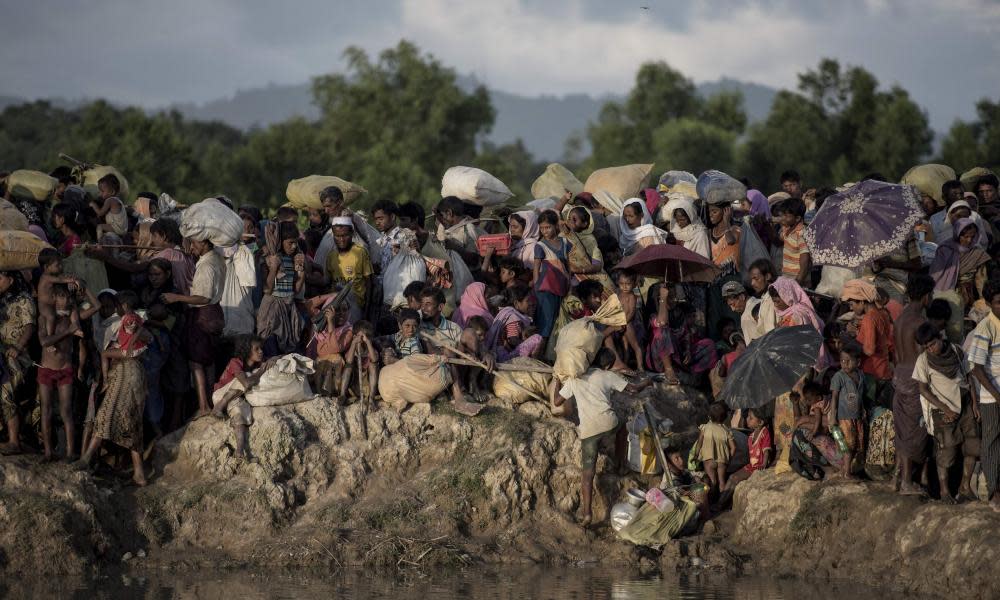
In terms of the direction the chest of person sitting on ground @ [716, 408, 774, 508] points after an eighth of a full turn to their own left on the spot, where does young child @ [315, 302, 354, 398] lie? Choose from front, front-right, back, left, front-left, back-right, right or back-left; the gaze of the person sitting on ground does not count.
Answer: right

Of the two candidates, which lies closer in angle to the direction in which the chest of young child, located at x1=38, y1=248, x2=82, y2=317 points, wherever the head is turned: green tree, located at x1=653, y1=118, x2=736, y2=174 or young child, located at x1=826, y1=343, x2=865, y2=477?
the young child

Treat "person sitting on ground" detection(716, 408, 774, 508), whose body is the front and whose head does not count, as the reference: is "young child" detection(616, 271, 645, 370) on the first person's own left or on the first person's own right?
on the first person's own right

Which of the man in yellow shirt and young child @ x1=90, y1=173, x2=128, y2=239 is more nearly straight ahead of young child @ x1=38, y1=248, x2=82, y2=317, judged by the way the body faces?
the man in yellow shirt

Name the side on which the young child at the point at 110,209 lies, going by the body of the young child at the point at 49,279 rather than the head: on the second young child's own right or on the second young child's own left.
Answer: on the second young child's own left

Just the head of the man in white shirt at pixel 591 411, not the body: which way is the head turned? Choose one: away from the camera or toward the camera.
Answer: away from the camera

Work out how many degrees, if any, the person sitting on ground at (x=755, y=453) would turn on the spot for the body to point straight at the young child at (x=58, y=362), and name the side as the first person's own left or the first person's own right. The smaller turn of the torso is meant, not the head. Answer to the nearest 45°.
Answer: approximately 45° to the first person's own right

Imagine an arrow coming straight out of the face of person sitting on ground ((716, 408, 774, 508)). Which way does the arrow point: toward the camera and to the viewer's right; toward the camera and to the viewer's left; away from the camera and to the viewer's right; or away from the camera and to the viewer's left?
toward the camera and to the viewer's left
